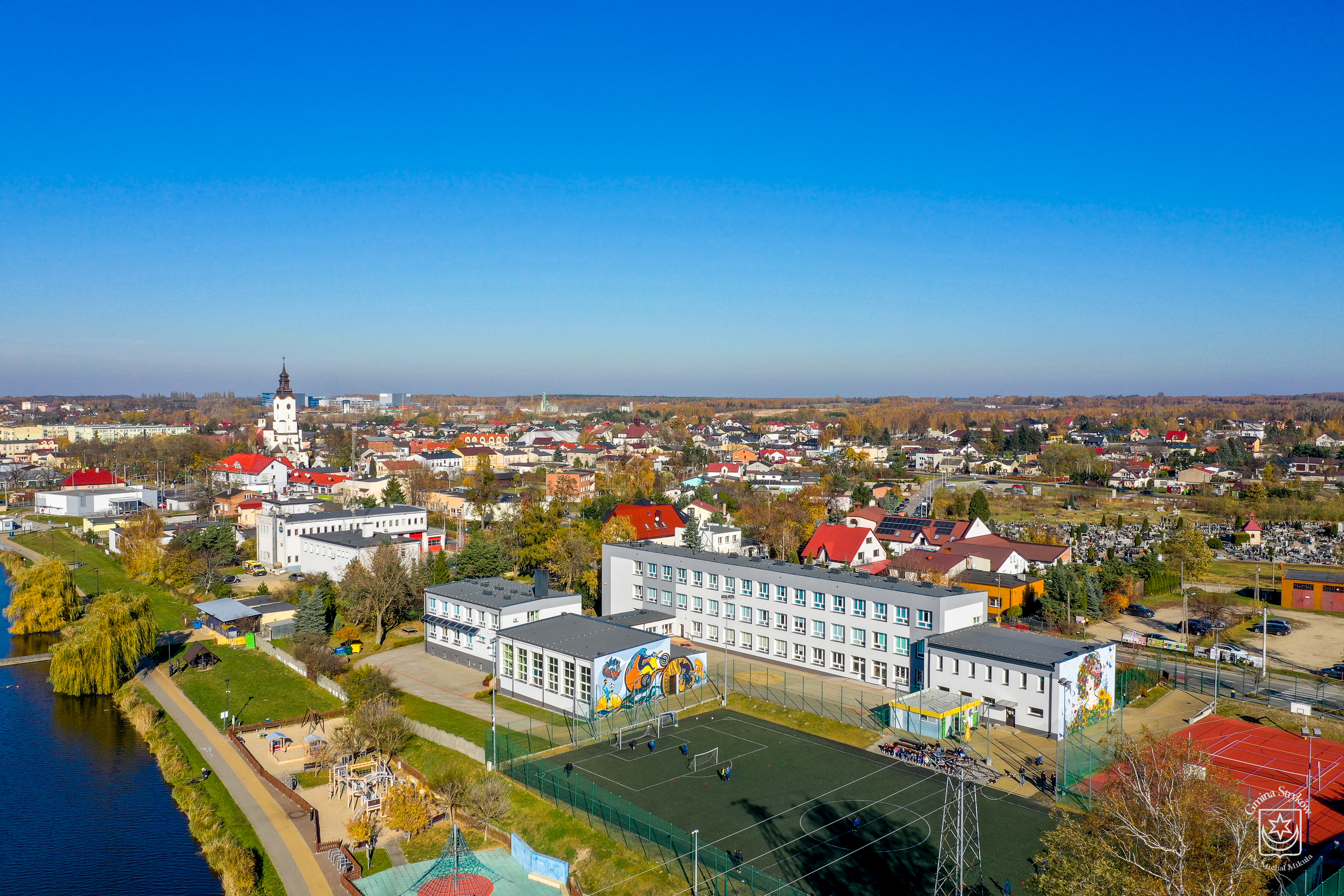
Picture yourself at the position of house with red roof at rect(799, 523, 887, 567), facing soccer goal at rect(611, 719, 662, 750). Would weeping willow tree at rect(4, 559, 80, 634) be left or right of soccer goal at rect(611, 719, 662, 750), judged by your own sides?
right

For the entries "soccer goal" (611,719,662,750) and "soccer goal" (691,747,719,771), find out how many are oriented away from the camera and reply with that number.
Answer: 0

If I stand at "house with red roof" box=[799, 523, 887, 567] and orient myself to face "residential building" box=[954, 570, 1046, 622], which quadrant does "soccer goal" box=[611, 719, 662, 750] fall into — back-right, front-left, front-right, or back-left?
front-right

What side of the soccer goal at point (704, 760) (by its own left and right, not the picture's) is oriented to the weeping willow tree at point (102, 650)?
back

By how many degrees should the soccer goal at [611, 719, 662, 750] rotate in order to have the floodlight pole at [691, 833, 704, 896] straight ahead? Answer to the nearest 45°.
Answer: approximately 45° to its right

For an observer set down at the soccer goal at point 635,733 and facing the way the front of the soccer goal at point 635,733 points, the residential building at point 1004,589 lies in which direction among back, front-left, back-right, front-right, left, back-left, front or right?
left

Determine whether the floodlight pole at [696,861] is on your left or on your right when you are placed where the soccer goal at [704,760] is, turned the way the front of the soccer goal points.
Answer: on your right

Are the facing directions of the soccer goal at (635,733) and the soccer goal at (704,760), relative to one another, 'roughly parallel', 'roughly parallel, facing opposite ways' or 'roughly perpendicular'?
roughly parallel

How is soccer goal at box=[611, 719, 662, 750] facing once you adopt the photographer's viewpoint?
facing the viewer and to the right of the viewer

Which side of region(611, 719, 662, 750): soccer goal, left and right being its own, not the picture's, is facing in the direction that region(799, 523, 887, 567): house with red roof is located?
left

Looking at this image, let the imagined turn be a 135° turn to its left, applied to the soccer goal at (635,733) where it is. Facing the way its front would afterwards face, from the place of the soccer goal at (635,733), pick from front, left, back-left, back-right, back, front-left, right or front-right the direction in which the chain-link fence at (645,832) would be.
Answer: back

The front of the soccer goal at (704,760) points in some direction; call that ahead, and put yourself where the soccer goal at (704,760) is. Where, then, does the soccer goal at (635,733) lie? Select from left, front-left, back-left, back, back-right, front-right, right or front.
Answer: back

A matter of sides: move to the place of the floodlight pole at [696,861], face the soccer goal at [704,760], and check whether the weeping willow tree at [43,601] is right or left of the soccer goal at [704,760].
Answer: left
